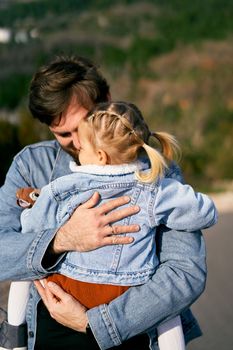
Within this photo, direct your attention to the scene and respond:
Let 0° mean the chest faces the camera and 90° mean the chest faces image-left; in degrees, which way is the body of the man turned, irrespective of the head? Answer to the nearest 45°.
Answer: approximately 0°

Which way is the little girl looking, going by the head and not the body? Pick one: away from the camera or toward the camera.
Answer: away from the camera
